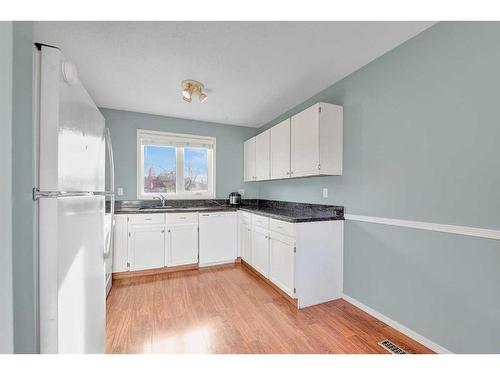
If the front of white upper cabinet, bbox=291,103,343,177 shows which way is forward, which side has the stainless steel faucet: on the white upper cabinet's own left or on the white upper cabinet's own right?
on the white upper cabinet's own right

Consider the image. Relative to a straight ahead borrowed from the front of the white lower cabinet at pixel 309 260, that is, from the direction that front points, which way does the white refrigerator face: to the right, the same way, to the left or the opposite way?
the opposite way

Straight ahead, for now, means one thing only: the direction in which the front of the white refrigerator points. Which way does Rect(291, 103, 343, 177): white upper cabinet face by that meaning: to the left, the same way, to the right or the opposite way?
the opposite way

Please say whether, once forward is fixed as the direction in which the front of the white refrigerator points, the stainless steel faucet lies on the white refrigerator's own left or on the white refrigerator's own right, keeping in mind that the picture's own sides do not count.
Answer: on the white refrigerator's own left

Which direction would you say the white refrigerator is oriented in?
to the viewer's right

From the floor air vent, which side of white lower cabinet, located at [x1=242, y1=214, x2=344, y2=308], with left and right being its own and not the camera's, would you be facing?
left

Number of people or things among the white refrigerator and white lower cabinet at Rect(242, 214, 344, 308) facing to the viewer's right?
1

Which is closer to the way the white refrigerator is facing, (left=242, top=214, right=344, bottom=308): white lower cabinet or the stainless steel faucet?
the white lower cabinet

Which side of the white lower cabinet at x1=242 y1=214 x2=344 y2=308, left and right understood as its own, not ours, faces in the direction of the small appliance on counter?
right
